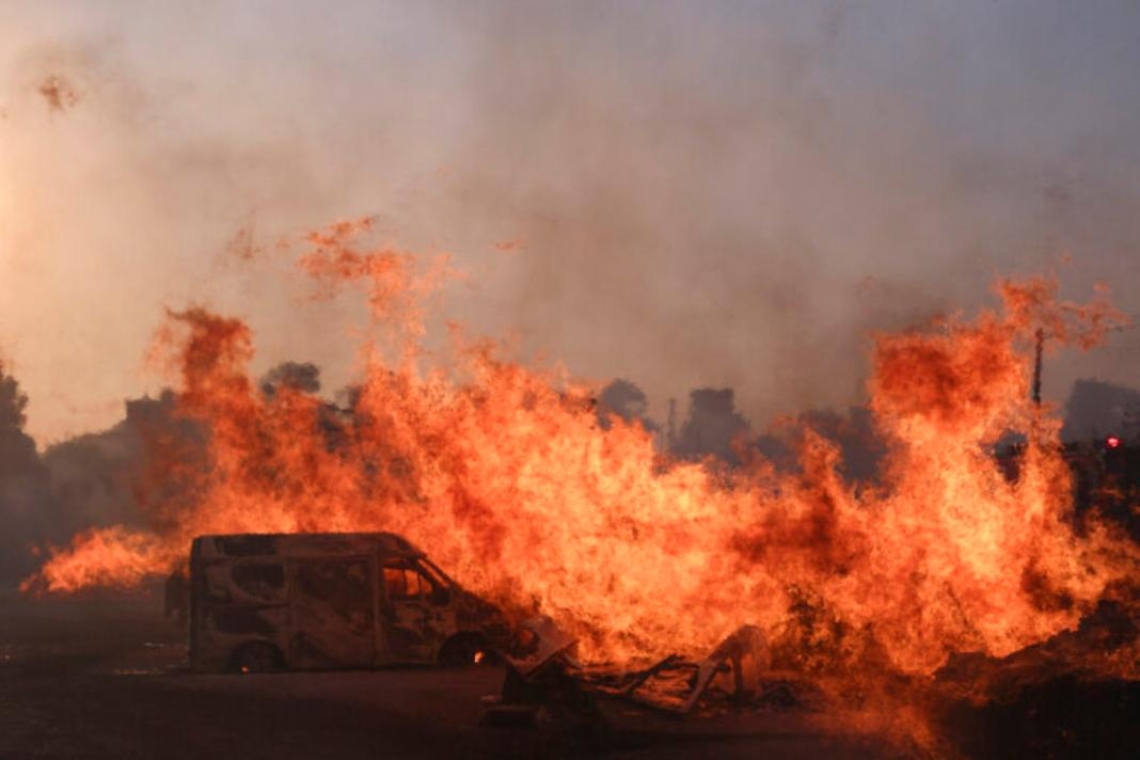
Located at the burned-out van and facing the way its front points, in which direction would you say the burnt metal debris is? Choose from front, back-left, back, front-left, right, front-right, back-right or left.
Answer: front-right

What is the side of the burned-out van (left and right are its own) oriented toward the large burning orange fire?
front

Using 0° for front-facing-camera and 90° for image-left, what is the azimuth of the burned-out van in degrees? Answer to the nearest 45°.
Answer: approximately 270°
